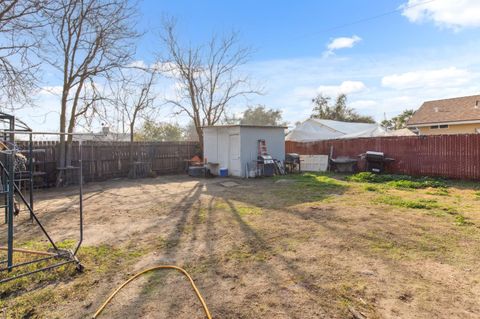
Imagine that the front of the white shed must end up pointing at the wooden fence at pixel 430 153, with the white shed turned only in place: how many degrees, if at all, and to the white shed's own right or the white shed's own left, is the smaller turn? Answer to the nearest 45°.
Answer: approximately 135° to the white shed's own left

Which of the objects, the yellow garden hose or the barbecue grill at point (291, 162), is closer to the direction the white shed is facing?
the yellow garden hose

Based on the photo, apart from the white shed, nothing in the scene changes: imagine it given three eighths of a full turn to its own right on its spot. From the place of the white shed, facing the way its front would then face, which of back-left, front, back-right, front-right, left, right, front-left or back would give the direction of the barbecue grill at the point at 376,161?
right

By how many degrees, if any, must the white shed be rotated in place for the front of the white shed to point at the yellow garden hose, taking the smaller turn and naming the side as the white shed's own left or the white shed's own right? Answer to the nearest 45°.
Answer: approximately 45° to the white shed's own left

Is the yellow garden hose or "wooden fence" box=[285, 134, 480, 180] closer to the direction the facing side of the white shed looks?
the yellow garden hose

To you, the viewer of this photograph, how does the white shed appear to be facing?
facing the viewer and to the left of the viewer

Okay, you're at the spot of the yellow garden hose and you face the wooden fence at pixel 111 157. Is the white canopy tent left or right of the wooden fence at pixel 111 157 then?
right

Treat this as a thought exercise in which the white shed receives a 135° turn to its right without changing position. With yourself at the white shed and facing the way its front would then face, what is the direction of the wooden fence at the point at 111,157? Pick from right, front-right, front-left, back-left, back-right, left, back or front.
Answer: left
